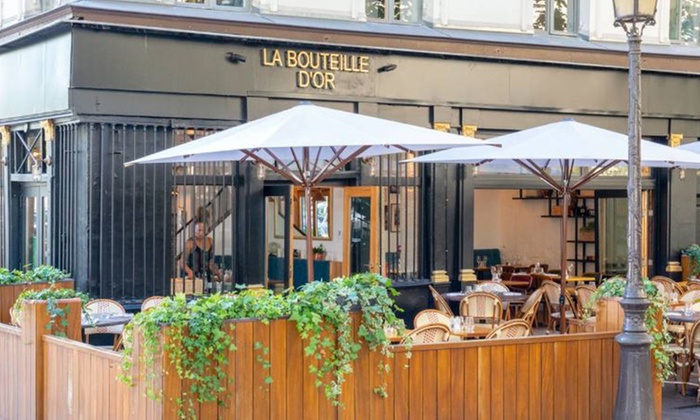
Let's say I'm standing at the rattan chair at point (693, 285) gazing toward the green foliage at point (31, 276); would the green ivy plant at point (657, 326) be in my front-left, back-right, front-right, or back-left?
front-left

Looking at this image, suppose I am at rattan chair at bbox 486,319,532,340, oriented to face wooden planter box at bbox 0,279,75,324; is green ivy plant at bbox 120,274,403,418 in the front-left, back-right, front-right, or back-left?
front-left

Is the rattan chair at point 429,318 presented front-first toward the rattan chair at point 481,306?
no

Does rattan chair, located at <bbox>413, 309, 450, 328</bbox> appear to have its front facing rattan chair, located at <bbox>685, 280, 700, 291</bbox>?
no

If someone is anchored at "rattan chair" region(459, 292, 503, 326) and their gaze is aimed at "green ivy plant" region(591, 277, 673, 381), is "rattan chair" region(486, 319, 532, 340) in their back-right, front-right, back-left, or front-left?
front-right

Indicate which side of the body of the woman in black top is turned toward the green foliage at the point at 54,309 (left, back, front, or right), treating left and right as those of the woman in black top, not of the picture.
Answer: front
